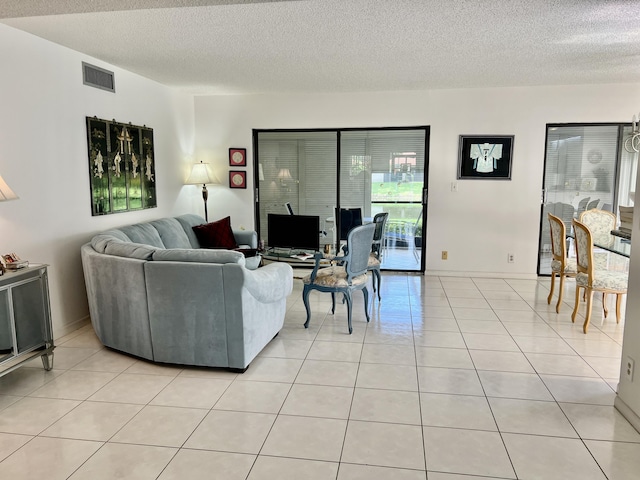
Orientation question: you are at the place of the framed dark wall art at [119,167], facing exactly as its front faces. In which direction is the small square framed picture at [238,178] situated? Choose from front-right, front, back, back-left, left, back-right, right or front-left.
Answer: left

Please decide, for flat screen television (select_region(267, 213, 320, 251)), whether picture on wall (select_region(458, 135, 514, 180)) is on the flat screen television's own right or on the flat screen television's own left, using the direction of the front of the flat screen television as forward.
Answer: on the flat screen television's own left

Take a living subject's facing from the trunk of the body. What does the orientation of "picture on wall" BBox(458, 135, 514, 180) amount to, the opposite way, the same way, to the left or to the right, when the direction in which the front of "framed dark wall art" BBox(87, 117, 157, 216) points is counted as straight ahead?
to the right

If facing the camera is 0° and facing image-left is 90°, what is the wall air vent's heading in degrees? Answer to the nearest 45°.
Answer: approximately 315°

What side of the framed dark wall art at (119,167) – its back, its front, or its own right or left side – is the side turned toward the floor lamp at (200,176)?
left

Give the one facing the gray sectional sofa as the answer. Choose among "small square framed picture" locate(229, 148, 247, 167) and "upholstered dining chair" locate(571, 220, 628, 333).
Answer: the small square framed picture

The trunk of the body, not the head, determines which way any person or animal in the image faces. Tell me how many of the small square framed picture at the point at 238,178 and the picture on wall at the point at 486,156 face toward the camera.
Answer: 2

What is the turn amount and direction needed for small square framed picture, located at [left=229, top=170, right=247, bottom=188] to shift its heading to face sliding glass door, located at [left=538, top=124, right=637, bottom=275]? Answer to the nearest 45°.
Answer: approximately 90° to its left

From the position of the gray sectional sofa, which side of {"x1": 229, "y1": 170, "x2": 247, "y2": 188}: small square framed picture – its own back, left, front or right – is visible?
front

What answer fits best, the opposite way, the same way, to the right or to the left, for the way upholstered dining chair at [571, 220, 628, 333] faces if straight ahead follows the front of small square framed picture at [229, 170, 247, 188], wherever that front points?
to the left

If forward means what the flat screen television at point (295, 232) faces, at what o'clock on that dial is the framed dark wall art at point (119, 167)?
The framed dark wall art is roughly at 3 o'clock from the flat screen television.

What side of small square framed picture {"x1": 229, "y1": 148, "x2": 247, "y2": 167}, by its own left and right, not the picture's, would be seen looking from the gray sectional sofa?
front

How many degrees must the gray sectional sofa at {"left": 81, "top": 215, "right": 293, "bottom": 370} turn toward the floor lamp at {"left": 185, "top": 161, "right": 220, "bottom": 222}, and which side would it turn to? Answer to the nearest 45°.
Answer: approximately 45° to its left

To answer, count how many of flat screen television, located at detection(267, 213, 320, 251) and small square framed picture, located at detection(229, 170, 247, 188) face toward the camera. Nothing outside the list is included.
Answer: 2
